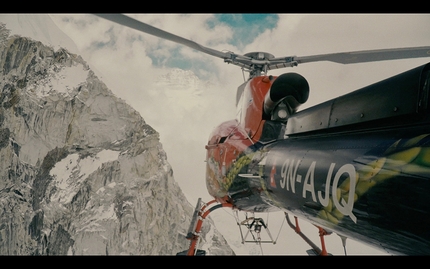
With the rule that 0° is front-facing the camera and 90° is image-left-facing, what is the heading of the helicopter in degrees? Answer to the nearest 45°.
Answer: approximately 135°
